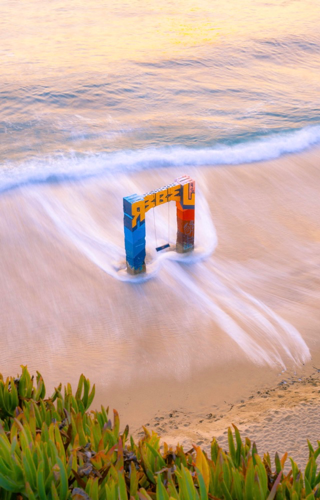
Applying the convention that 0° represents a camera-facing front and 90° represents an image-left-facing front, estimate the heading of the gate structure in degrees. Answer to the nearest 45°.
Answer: approximately 315°
